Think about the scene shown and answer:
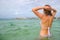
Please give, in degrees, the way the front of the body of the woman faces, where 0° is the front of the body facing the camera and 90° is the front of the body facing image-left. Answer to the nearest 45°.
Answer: approximately 135°
